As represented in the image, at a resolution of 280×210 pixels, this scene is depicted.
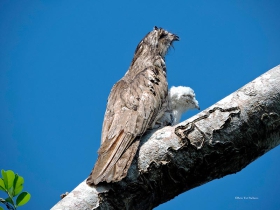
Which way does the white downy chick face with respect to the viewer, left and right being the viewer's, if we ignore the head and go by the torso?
facing to the right of the viewer

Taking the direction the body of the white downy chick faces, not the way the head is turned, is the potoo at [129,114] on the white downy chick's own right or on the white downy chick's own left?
on the white downy chick's own right
